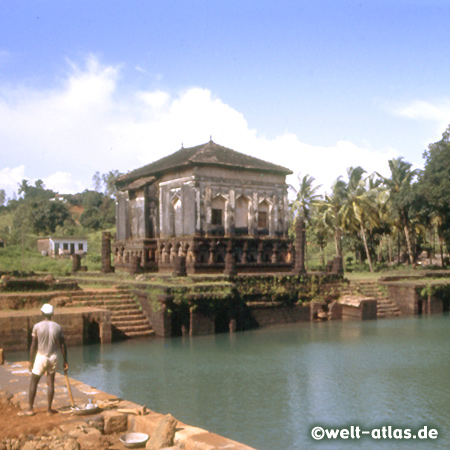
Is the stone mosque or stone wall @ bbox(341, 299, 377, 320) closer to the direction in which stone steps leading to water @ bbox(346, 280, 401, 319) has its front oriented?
the stone wall

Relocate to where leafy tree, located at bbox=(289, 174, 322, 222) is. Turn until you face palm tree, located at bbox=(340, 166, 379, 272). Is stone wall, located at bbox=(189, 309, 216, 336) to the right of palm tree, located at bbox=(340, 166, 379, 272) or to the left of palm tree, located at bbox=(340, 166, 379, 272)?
right

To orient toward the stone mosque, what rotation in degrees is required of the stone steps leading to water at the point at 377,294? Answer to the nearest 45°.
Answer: approximately 90° to its right

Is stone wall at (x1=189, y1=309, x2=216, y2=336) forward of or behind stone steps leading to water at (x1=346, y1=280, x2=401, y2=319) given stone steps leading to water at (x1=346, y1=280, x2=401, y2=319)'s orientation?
forward

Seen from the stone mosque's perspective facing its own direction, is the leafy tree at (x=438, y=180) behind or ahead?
behind
